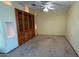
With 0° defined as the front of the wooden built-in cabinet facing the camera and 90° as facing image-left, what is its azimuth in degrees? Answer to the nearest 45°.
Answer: approximately 315°
